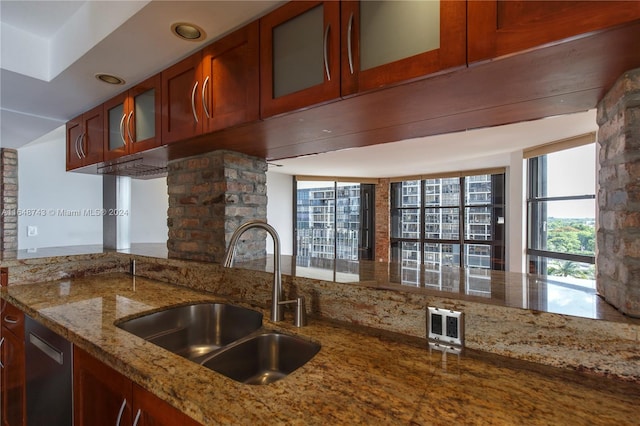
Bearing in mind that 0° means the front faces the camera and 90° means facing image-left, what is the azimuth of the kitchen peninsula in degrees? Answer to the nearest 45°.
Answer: approximately 45°

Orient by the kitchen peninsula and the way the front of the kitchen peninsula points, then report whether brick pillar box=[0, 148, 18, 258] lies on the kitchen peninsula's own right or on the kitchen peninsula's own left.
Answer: on the kitchen peninsula's own right

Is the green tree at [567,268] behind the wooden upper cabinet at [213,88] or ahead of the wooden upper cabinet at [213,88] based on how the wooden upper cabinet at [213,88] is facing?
behind

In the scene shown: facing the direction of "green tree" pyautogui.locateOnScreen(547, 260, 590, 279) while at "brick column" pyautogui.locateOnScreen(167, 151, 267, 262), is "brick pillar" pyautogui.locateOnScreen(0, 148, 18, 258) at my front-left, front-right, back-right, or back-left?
back-left

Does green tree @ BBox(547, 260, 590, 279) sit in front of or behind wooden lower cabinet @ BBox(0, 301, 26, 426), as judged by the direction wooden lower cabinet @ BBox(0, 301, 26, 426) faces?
behind
